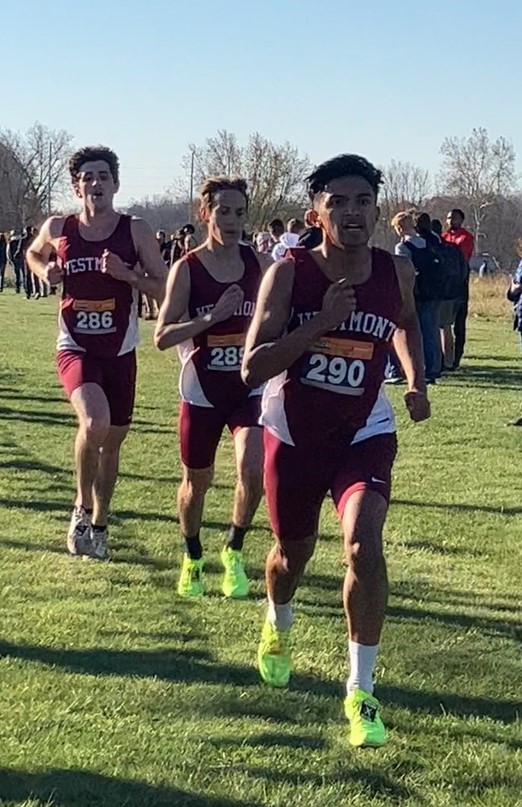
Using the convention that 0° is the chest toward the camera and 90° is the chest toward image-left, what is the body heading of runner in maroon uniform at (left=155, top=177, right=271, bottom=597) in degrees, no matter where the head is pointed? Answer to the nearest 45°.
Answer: approximately 315°

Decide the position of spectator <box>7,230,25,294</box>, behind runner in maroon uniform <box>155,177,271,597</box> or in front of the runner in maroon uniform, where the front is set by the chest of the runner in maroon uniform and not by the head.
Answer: behind

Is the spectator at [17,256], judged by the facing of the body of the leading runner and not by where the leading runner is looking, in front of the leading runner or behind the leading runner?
behind

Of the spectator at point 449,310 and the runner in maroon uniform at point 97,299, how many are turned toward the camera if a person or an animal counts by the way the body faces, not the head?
1

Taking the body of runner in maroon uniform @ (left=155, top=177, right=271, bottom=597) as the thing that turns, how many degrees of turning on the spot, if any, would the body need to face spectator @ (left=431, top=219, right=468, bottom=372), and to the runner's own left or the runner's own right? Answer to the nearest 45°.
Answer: approximately 135° to the runner's own left
